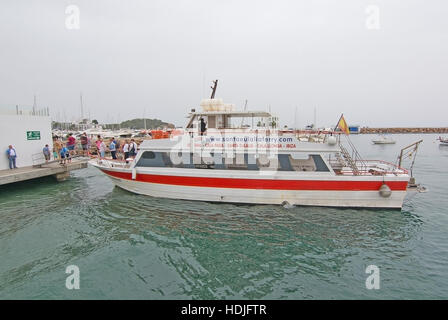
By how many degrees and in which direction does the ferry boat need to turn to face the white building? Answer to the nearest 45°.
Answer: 0° — it already faces it

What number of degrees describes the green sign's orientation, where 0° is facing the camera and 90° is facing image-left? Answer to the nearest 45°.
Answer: approximately 0°

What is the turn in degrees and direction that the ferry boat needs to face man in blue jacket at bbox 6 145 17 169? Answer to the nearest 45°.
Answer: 0° — it already faces them

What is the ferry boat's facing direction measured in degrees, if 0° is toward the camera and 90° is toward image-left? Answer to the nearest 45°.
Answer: approximately 90°

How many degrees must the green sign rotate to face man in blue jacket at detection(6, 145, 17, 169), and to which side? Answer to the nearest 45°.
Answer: approximately 45° to its right

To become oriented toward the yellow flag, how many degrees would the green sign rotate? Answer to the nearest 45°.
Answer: approximately 45° to its left

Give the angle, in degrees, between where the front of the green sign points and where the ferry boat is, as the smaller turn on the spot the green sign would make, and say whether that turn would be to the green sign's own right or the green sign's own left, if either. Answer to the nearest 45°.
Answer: approximately 45° to the green sign's own left

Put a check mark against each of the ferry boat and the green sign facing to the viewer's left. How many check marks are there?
1
